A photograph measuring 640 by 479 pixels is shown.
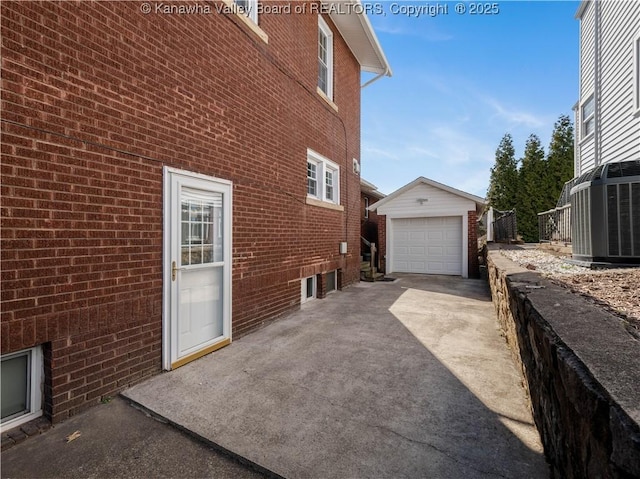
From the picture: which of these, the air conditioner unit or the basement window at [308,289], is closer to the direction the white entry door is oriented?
the air conditioner unit

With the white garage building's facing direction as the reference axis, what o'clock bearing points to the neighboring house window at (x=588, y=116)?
The neighboring house window is roughly at 9 o'clock from the white garage building.

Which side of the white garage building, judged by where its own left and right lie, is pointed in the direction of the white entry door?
front

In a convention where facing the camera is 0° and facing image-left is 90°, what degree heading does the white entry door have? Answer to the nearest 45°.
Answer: approximately 315°

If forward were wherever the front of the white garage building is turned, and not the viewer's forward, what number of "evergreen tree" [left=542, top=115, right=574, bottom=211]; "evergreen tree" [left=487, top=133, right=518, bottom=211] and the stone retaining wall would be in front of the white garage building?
1

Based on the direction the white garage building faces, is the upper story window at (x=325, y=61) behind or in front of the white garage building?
in front

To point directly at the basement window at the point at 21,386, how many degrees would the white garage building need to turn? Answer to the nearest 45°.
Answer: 0° — it already faces it

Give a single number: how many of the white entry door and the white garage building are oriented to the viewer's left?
0

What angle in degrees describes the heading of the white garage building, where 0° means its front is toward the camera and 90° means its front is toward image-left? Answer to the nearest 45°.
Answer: approximately 0°

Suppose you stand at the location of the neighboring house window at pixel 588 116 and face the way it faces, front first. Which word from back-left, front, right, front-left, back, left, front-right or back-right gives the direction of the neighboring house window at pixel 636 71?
front-left

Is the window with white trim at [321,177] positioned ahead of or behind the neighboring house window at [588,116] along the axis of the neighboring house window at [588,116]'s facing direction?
ahead

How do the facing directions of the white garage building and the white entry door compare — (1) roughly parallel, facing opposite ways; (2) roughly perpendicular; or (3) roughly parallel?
roughly perpendicular

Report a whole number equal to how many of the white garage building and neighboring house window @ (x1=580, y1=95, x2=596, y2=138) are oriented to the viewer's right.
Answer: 0
